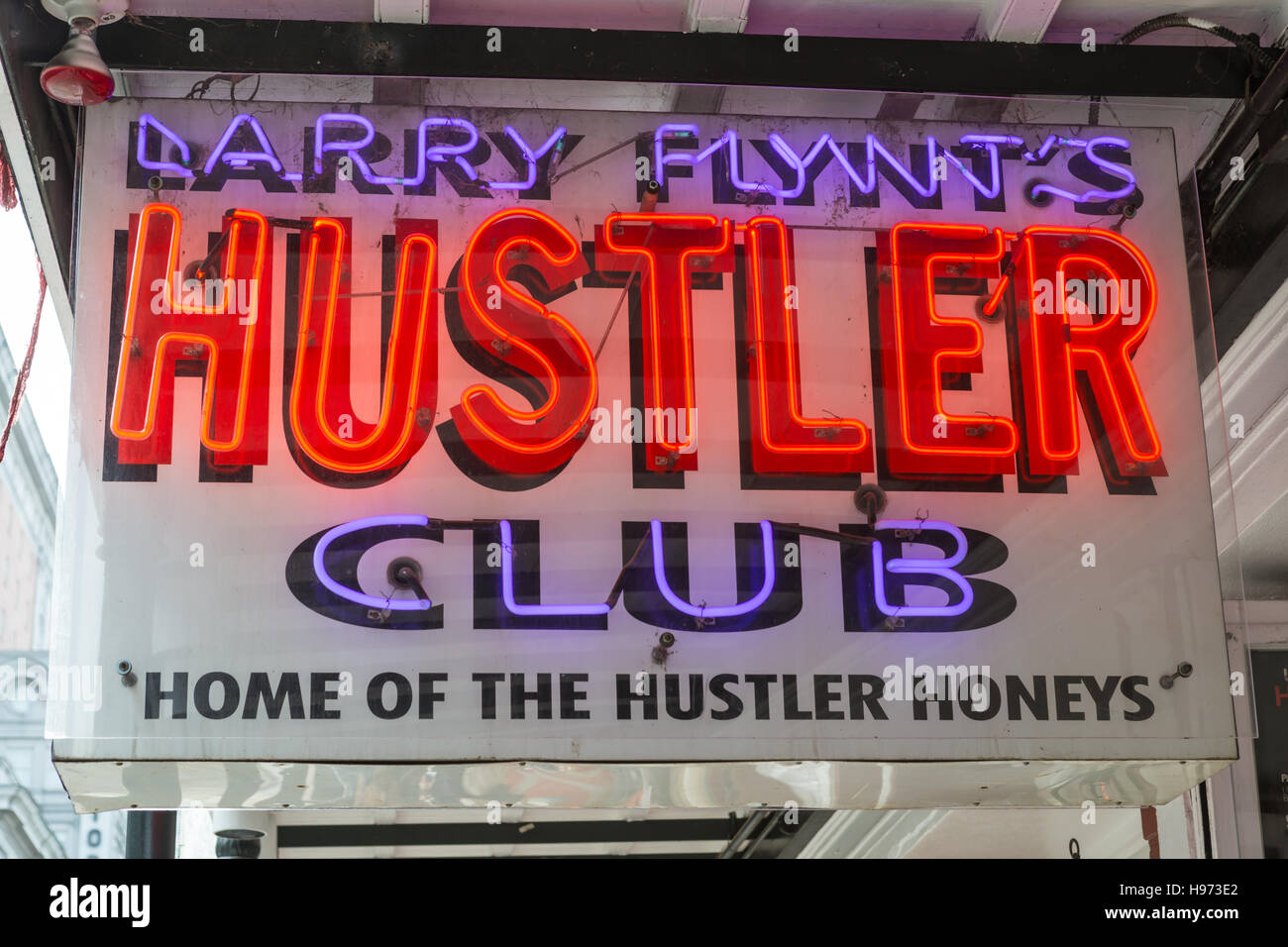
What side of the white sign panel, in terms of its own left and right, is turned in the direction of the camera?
front

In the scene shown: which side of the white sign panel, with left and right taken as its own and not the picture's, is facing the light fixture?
right

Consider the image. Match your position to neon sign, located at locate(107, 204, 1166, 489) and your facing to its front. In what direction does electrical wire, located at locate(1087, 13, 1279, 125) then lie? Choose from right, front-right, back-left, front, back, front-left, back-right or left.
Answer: left

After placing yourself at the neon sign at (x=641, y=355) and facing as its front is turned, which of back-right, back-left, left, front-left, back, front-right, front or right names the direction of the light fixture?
right

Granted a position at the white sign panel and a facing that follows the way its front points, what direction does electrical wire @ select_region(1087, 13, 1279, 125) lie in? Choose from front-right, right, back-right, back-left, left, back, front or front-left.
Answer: left
